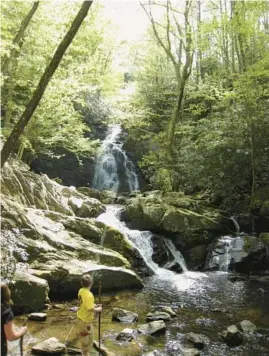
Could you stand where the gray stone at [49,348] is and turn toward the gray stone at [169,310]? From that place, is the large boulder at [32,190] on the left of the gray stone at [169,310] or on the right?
left

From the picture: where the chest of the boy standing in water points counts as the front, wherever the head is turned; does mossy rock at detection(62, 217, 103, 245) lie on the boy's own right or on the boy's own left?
on the boy's own left

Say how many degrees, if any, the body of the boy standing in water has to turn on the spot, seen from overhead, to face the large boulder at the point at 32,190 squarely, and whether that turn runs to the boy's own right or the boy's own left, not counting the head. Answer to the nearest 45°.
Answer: approximately 45° to the boy's own left

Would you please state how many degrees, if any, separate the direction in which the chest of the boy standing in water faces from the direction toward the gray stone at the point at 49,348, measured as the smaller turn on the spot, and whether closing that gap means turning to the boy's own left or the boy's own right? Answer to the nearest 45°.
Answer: approximately 90° to the boy's own left

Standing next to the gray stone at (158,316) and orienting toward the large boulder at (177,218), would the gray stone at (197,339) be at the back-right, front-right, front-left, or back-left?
back-right

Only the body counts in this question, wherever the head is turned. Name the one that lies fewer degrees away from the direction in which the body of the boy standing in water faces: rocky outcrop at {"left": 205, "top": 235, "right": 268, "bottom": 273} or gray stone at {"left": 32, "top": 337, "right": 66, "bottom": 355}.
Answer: the rocky outcrop

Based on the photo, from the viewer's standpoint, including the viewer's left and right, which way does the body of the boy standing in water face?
facing away from the viewer and to the right of the viewer
